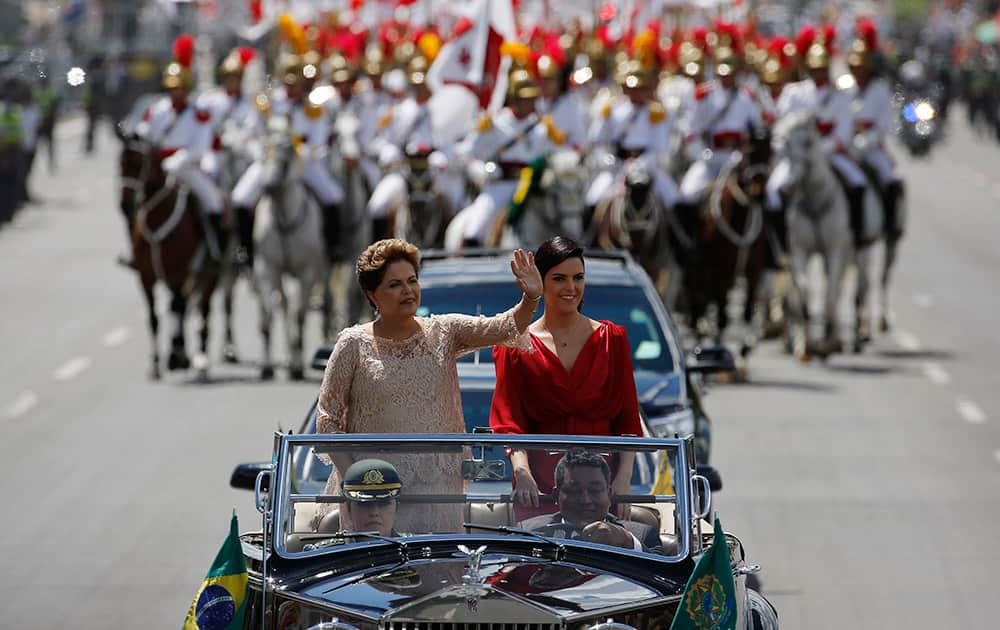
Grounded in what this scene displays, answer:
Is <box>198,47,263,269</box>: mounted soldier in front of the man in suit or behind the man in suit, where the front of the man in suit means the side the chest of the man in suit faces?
behind

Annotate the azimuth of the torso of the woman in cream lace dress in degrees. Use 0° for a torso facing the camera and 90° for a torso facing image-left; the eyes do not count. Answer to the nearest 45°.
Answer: approximately 315°

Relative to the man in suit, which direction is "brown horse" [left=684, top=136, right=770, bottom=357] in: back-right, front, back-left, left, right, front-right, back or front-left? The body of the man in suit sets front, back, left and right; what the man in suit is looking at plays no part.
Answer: back

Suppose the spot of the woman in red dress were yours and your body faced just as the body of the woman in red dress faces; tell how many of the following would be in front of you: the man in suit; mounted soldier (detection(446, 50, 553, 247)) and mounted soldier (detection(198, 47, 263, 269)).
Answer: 1

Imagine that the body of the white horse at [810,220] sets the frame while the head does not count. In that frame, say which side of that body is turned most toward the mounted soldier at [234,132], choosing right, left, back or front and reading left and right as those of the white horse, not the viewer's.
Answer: right

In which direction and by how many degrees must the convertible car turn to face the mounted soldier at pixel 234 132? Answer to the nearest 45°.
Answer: approximately 180°

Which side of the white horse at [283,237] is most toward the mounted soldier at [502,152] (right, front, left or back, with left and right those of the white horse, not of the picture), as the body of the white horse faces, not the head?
left

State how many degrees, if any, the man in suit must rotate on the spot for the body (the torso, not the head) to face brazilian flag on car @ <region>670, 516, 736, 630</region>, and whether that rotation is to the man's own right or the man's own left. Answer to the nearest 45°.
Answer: approximately 45° to the man's own left

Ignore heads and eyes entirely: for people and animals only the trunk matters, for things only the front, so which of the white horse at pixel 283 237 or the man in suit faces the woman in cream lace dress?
the white horse

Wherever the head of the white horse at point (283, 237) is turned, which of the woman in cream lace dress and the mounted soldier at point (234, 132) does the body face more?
the woman in cream lace dress
